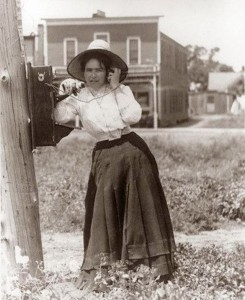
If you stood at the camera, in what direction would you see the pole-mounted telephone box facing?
facing to the right of the viewer

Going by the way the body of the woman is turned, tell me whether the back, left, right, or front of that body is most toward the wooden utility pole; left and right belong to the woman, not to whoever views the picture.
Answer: right

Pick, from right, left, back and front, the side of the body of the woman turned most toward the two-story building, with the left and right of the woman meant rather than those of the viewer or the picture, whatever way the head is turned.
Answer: back

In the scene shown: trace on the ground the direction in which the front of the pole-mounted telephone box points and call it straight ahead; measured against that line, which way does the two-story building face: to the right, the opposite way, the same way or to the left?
to the right

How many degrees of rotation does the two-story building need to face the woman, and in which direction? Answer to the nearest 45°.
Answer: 0° — it already faces them

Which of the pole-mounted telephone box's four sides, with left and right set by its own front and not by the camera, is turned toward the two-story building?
left

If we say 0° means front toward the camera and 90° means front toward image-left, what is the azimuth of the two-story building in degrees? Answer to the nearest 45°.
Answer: approximately 0°

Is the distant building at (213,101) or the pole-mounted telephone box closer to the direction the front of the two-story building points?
the pole-mounted telephone box

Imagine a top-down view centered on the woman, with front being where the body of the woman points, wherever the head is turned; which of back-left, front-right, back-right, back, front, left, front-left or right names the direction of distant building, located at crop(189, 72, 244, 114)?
back

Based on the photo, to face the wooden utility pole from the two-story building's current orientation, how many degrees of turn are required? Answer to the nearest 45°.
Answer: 0° — it already faces it

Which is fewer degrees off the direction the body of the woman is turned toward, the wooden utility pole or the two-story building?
the wooden utility pole

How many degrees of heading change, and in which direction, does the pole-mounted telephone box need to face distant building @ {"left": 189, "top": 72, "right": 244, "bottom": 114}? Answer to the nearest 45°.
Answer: approximately 90° to its left
